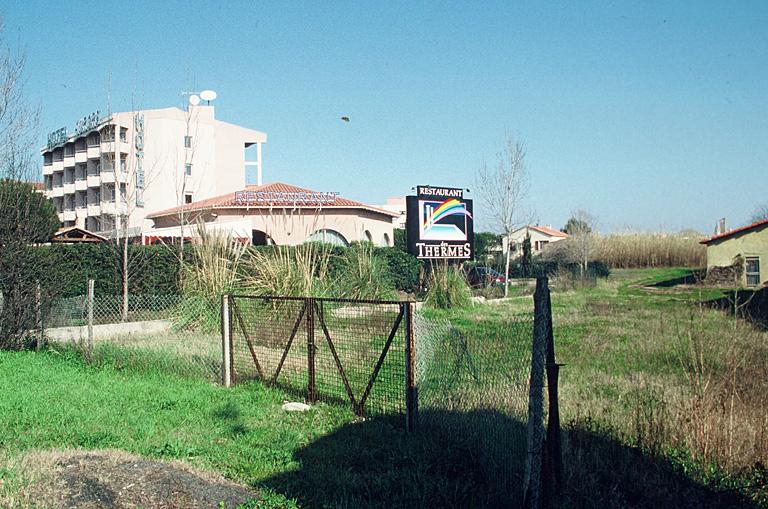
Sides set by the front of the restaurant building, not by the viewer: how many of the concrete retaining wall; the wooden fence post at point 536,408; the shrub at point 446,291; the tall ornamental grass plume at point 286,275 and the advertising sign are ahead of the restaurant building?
5

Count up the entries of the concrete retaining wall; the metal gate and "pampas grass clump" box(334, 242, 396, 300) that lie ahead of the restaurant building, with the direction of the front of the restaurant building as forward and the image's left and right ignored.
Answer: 3

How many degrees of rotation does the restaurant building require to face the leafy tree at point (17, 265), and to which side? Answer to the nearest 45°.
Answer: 0° — it already faces it

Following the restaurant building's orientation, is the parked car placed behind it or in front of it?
in front

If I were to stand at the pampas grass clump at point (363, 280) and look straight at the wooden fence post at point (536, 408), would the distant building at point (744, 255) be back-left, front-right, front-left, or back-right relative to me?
back-left

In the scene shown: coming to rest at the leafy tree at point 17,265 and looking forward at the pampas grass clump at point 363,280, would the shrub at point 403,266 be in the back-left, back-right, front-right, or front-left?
front-left

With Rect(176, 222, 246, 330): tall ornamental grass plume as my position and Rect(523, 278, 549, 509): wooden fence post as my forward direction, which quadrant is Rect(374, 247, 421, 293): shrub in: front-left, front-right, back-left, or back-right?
back-left

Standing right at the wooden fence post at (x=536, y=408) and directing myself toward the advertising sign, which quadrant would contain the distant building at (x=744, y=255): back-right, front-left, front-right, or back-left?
front-right

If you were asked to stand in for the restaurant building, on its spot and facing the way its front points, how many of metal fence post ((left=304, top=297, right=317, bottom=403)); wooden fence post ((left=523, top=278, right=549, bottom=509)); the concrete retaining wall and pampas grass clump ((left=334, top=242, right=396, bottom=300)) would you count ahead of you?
4

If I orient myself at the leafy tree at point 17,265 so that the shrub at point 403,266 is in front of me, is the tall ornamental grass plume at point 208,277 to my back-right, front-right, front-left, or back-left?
front-right

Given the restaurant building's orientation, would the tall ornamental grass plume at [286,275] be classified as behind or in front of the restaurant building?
in front

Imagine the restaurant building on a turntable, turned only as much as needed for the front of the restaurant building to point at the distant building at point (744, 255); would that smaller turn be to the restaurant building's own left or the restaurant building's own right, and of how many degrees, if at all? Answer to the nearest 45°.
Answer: approximately 90° to the restaurant building's own left

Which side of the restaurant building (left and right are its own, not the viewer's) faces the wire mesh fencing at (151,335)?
front

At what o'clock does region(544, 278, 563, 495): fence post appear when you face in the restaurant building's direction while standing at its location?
The fence post is roughly at 12 o'clock from the restaurant building.

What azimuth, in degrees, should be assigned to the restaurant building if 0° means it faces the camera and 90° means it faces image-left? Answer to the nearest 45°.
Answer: approximately 0°

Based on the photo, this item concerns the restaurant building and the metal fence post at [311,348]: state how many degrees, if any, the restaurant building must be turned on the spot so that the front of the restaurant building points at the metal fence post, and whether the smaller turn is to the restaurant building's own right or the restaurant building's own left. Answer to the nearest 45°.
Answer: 0° — it already faces it
